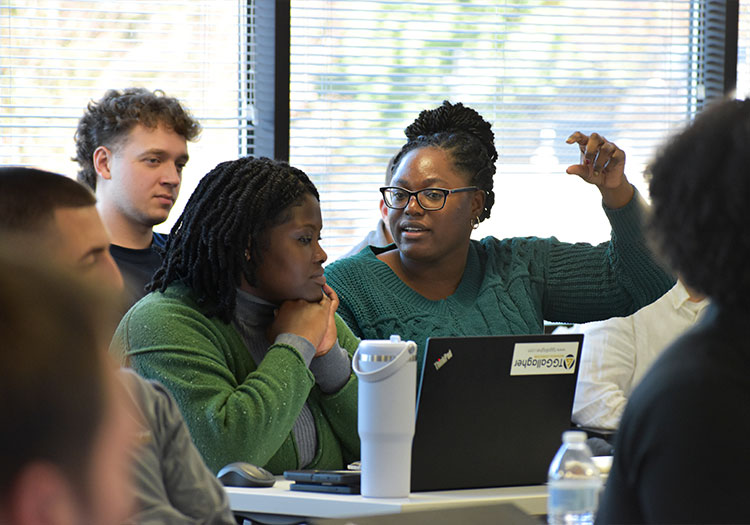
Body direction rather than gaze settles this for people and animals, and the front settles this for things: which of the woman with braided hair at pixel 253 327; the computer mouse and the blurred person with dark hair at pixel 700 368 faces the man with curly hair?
the blurred person with dark hair

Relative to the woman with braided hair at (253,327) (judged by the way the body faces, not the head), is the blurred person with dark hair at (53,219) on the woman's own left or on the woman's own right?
on the woman's own right

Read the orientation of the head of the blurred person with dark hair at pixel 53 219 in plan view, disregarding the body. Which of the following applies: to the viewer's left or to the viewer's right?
to the viewer's right

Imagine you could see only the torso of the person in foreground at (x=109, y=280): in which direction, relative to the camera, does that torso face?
to the viewer's right

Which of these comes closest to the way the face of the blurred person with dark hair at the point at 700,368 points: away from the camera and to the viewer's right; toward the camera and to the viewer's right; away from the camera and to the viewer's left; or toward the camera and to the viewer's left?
away from the camera and to the viewer's left

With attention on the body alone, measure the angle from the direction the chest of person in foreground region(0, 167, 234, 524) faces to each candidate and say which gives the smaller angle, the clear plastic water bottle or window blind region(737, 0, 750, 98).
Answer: the clear plastic water bottle

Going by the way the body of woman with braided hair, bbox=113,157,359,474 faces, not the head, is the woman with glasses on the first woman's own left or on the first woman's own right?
on the first woman's own left

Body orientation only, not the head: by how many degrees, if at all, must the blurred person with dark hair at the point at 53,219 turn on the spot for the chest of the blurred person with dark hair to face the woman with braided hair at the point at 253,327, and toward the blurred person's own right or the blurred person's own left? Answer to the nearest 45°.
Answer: approximately 90° to the blurred person's own left

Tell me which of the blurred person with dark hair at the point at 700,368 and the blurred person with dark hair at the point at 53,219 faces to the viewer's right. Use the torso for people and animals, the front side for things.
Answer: the blurred person with dark hair at the point at 53,219
